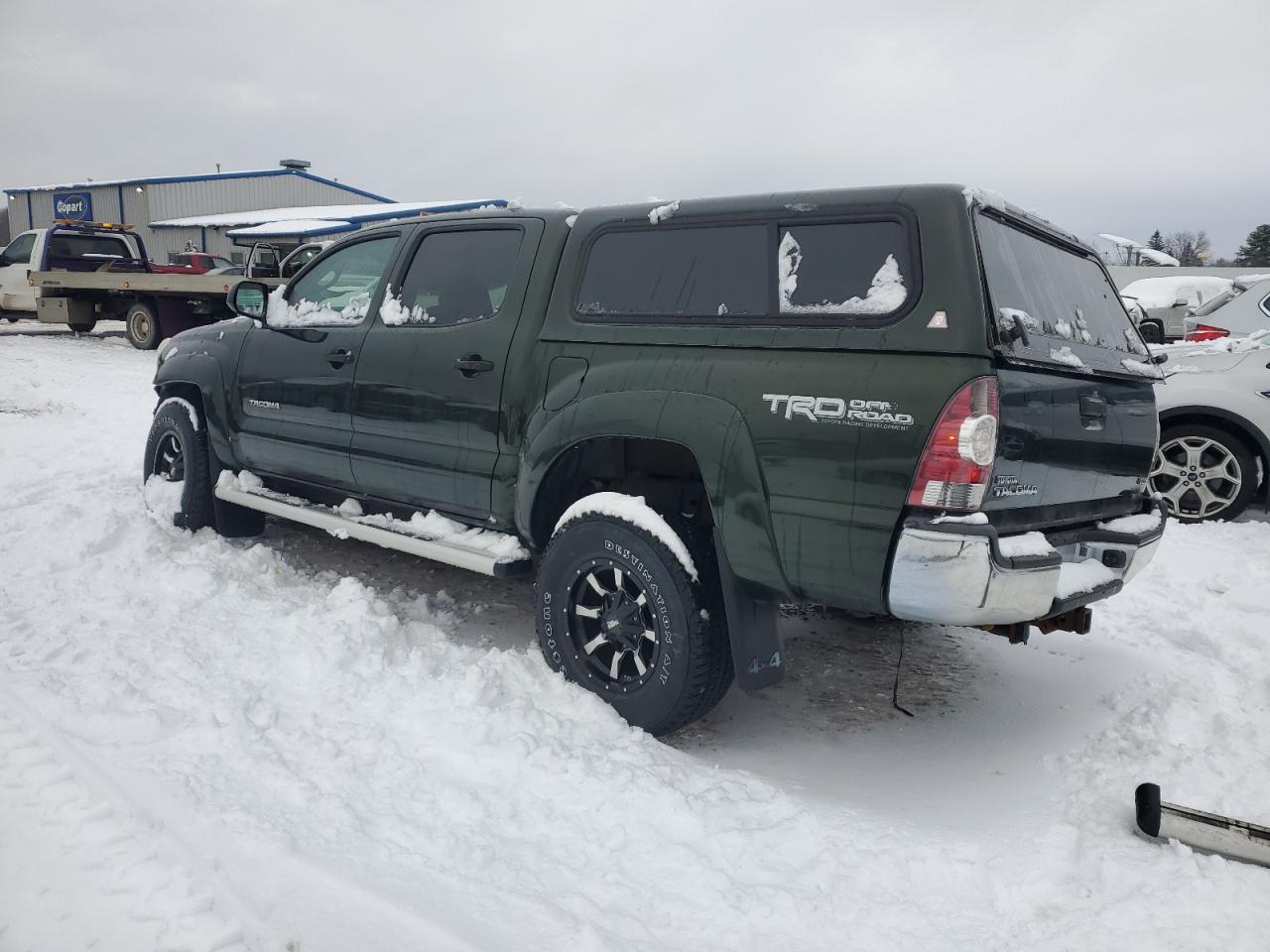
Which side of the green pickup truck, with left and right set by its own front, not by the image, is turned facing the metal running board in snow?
back

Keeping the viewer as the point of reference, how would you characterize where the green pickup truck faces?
facing away from the viewer and to the left of the viewer

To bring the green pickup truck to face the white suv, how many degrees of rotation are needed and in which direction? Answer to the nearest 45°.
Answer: approximately 90° to its right

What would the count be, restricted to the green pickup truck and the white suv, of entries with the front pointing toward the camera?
0

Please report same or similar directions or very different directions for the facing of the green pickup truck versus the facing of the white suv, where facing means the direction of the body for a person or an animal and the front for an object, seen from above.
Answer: same or similar directions

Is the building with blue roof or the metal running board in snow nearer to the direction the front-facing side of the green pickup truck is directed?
the building with blue roof

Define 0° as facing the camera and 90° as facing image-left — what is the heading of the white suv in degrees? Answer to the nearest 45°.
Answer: approximately 90°

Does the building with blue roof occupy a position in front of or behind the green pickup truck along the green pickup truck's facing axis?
in front
